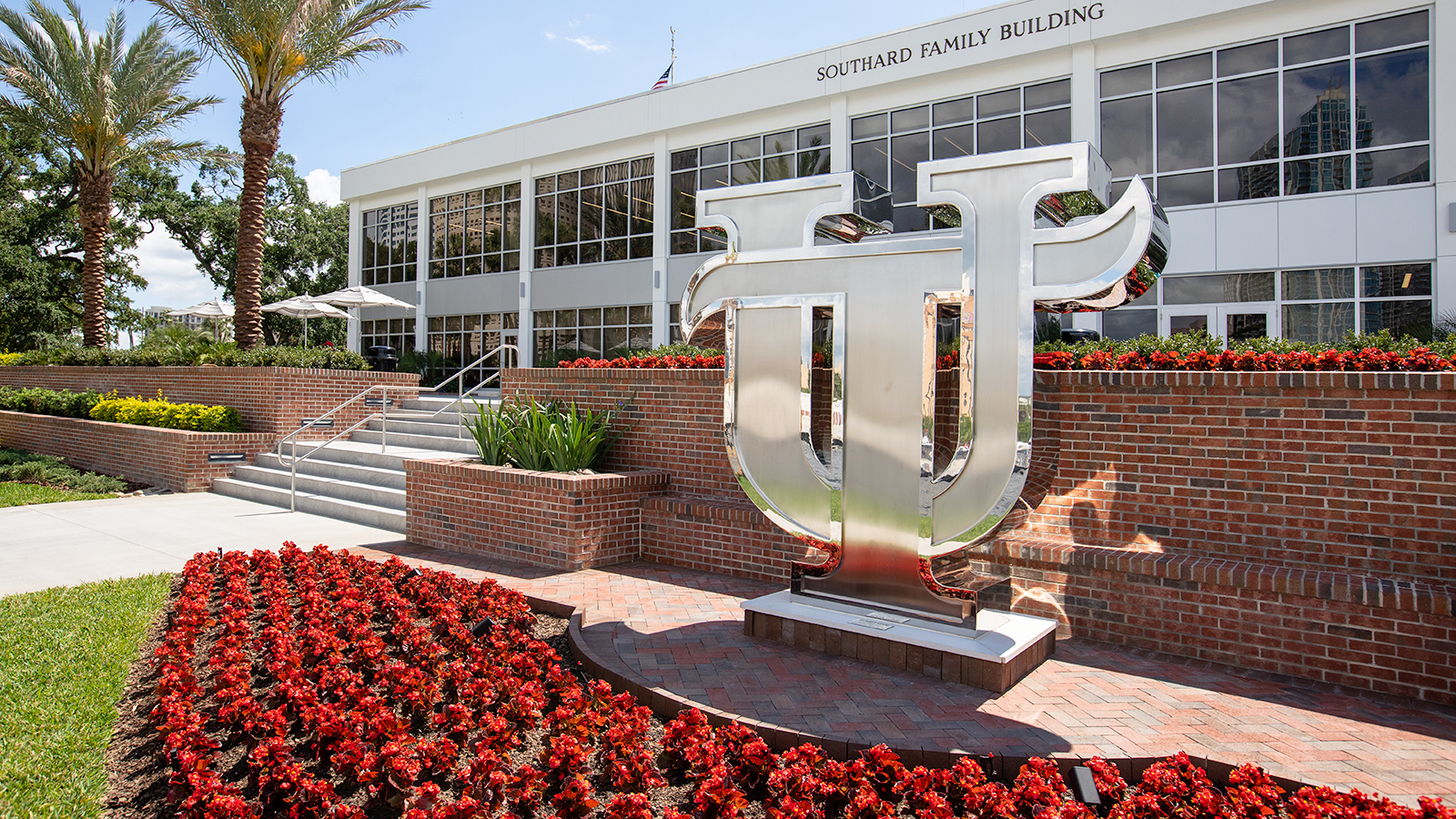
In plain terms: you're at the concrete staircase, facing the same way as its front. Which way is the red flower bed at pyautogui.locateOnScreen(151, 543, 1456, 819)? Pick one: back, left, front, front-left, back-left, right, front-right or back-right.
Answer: front-left

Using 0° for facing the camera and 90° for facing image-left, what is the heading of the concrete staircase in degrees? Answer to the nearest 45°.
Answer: approximately 45°

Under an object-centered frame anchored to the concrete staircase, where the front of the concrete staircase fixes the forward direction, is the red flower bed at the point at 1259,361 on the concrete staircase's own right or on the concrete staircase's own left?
on the concrete staircase's own left

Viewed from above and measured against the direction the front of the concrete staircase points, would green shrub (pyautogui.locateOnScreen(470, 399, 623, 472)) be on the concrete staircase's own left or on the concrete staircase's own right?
on the concrete staircase's own left

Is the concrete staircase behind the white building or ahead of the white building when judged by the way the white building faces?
ahead

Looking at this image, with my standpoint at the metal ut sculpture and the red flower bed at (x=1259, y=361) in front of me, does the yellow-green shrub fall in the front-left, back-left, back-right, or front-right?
back-left

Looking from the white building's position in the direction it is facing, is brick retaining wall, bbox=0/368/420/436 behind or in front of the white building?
in front

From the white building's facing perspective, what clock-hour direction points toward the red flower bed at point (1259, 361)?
The red flower bed is roughly at 11 o'clock from the white building.

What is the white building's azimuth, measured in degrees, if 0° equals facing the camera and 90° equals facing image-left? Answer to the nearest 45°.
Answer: approximately 45°

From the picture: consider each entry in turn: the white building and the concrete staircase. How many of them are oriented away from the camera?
0
